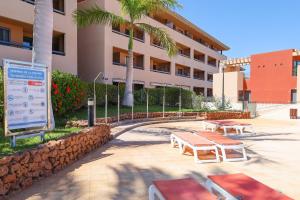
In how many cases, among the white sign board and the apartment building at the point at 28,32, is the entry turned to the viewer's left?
0

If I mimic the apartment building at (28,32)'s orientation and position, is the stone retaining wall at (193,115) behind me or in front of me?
in front

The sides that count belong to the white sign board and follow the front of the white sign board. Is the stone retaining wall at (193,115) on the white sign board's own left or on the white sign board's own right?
on the white sign board's own left

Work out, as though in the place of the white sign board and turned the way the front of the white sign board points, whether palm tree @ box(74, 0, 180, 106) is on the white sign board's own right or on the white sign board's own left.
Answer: on the white sign board's own left

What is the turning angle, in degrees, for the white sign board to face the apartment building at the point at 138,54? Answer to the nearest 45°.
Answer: approximately 90° to its left

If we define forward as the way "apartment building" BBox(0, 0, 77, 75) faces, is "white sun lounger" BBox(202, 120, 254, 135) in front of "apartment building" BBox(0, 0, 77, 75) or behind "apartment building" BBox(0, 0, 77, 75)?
in front

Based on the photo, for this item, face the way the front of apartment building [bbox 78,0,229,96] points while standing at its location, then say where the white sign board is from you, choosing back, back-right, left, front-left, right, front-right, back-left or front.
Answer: front-right

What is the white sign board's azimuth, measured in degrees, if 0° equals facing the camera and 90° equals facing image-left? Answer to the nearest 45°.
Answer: approximately 315°
